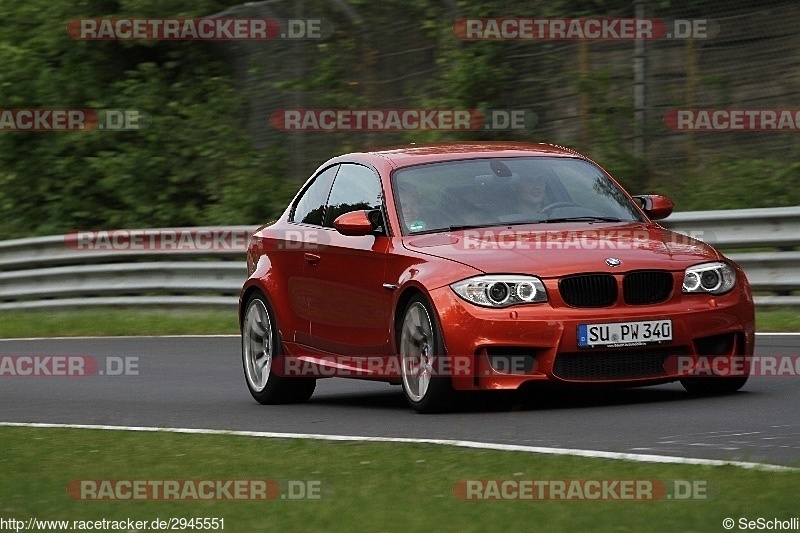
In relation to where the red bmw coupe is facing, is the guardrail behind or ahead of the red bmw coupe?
behind

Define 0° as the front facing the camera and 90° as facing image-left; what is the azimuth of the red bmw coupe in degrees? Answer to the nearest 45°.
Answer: approximately 315°
